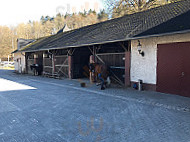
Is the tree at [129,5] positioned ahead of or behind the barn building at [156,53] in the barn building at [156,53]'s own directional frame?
behind

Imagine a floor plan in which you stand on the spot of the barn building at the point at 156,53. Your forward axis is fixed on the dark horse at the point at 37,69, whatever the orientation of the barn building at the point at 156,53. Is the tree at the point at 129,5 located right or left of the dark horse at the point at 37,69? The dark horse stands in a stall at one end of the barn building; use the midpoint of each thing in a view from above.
right

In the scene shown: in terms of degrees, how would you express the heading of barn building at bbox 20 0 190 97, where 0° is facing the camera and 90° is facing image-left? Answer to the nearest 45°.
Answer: approximately 45°

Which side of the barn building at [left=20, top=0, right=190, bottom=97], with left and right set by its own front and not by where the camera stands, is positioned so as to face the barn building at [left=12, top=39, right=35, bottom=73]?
right

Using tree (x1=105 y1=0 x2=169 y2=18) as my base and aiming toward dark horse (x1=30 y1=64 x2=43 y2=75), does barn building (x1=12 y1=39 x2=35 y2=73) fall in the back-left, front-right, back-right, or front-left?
front-right
